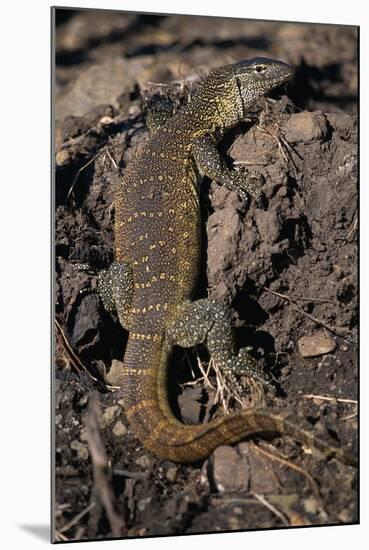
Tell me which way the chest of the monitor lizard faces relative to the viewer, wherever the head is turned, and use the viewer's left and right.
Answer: facing away from the viewer and to the right of the viewer
